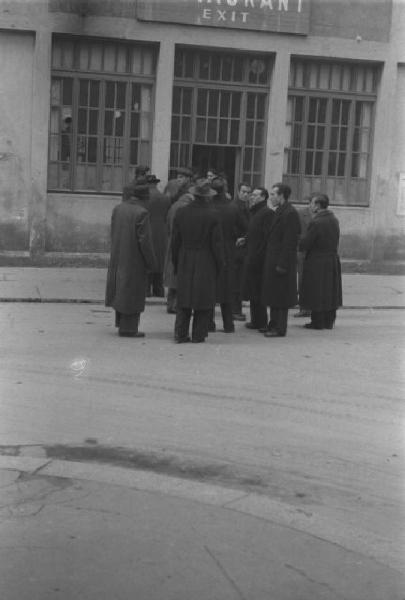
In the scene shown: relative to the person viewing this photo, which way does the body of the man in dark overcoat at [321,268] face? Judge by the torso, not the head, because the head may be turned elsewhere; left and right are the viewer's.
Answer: facing away from the viewer and to the left of the viewer

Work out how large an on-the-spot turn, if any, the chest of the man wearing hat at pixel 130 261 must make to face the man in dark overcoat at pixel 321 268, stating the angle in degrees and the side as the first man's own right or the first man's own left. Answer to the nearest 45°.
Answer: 0° — they already face them

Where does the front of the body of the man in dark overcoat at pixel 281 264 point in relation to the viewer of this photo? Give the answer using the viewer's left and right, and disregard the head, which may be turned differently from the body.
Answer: facing to the left of the viewer

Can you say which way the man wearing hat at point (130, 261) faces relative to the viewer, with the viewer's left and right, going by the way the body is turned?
facing away from the viewer and to the right of the viewer

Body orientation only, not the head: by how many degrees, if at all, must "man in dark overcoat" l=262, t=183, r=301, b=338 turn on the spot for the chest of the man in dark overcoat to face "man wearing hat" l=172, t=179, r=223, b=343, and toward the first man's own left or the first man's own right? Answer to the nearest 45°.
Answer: approximately 45° to the first man's own left

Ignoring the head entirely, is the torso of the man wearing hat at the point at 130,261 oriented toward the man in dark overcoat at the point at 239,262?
yes
